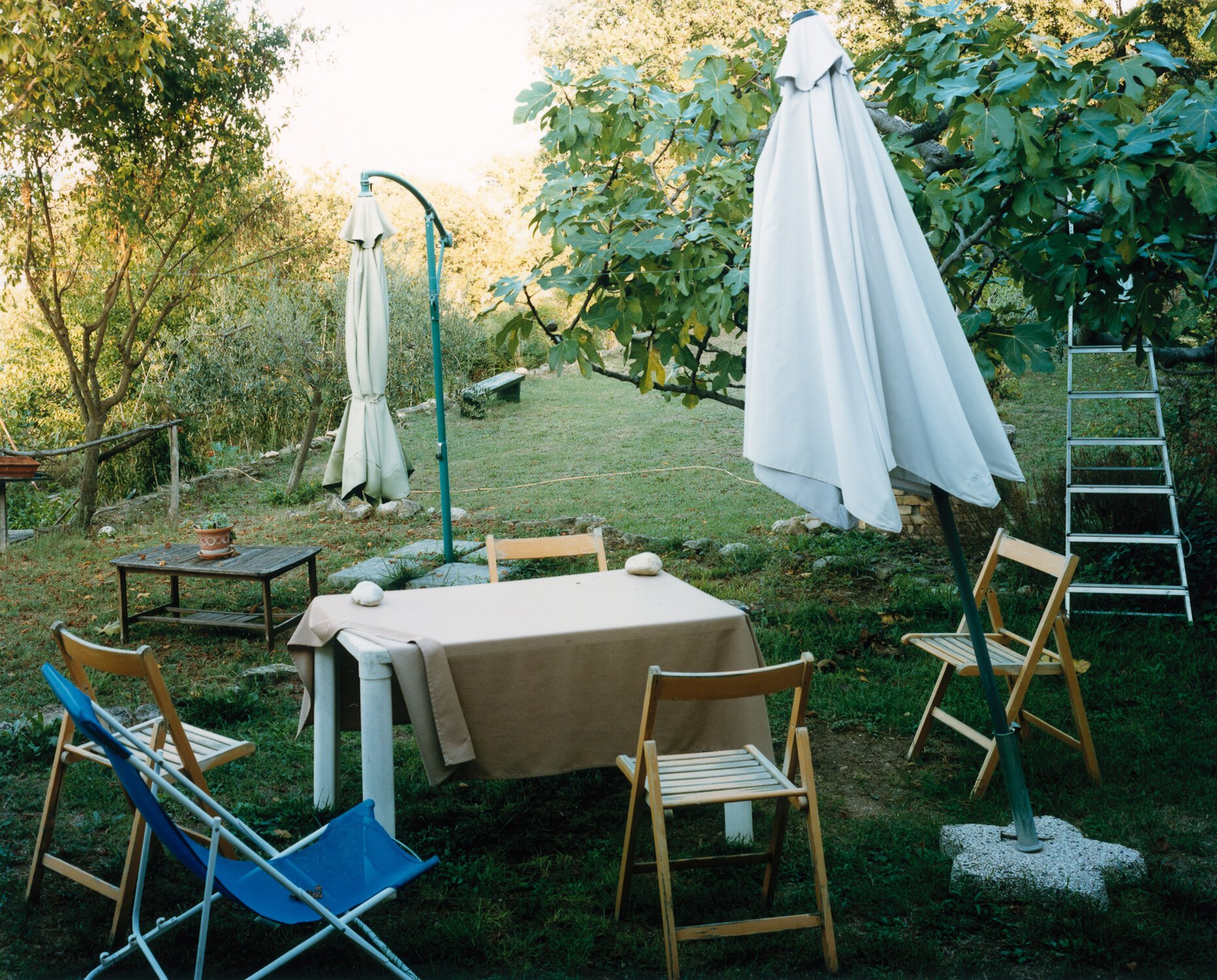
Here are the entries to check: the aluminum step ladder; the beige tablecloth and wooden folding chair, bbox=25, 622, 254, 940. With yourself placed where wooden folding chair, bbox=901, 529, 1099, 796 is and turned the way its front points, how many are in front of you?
2

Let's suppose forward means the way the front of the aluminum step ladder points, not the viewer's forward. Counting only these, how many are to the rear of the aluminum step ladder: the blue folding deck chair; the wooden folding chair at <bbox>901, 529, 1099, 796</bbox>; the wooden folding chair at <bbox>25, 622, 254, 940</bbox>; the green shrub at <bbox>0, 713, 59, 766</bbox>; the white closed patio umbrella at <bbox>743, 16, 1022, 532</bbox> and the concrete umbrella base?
0

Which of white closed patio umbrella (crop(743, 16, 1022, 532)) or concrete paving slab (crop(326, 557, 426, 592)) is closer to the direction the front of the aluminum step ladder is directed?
the white closed patio umbrella

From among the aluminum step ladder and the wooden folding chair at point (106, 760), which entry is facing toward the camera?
the aluminum step ladder

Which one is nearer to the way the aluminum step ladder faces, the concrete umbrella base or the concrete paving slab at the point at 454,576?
the concrete umbrella base

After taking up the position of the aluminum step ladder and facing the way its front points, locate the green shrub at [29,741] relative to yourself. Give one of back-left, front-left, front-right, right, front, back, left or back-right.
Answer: front-right

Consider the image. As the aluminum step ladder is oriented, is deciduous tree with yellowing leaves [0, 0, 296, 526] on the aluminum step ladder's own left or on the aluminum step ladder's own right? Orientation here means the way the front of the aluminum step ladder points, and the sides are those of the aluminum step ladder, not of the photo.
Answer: on the aluminum step ladder's own right

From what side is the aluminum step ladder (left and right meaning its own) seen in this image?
front

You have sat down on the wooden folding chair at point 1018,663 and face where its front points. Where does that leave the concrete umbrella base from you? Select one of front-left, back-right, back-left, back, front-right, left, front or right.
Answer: front-left

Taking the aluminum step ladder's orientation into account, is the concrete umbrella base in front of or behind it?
in front

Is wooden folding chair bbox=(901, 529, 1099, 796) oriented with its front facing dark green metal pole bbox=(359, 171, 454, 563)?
no

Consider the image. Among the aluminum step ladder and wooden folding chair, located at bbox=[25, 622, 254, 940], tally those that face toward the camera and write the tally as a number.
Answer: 1

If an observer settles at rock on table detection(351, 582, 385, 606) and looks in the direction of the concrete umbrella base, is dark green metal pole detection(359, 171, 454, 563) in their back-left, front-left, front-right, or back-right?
back-left

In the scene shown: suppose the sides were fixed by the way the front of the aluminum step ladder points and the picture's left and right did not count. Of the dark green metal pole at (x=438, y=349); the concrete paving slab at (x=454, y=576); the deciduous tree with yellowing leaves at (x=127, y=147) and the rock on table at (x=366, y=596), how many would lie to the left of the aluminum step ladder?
0

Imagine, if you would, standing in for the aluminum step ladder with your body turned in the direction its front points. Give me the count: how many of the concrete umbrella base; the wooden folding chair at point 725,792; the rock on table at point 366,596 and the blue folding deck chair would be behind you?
0

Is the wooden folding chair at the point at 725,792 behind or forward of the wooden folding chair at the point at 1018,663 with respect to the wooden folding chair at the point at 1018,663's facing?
forward
